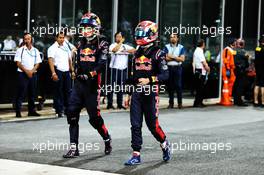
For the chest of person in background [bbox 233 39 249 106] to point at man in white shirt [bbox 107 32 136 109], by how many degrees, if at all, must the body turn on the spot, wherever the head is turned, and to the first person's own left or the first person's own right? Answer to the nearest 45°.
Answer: approximately 135° to the first person's own right

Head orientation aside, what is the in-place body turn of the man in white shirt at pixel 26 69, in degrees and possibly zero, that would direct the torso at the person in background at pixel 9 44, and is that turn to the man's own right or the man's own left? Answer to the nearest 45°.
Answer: approximately 180°

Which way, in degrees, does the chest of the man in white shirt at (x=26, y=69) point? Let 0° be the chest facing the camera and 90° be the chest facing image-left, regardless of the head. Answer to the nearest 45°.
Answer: approximately 0°

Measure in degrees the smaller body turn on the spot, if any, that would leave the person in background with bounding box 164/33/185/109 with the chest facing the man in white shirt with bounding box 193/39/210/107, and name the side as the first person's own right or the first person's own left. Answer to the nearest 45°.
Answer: approximately 135° to the first person's own left

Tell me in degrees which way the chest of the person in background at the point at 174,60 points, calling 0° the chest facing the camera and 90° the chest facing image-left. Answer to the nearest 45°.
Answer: approximately 0°

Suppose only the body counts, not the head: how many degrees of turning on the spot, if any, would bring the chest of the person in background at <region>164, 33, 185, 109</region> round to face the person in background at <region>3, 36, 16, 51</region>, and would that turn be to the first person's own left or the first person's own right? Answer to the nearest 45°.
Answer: approximately 90° to the first person's own right

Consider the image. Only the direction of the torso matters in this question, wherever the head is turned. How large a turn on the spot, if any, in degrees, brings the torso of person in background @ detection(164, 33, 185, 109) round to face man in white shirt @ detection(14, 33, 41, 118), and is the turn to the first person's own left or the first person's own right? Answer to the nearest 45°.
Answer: approximately 45° to the first person's own right

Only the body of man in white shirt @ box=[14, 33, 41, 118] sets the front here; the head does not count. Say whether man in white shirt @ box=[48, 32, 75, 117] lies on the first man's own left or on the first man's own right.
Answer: on the first man's own left
